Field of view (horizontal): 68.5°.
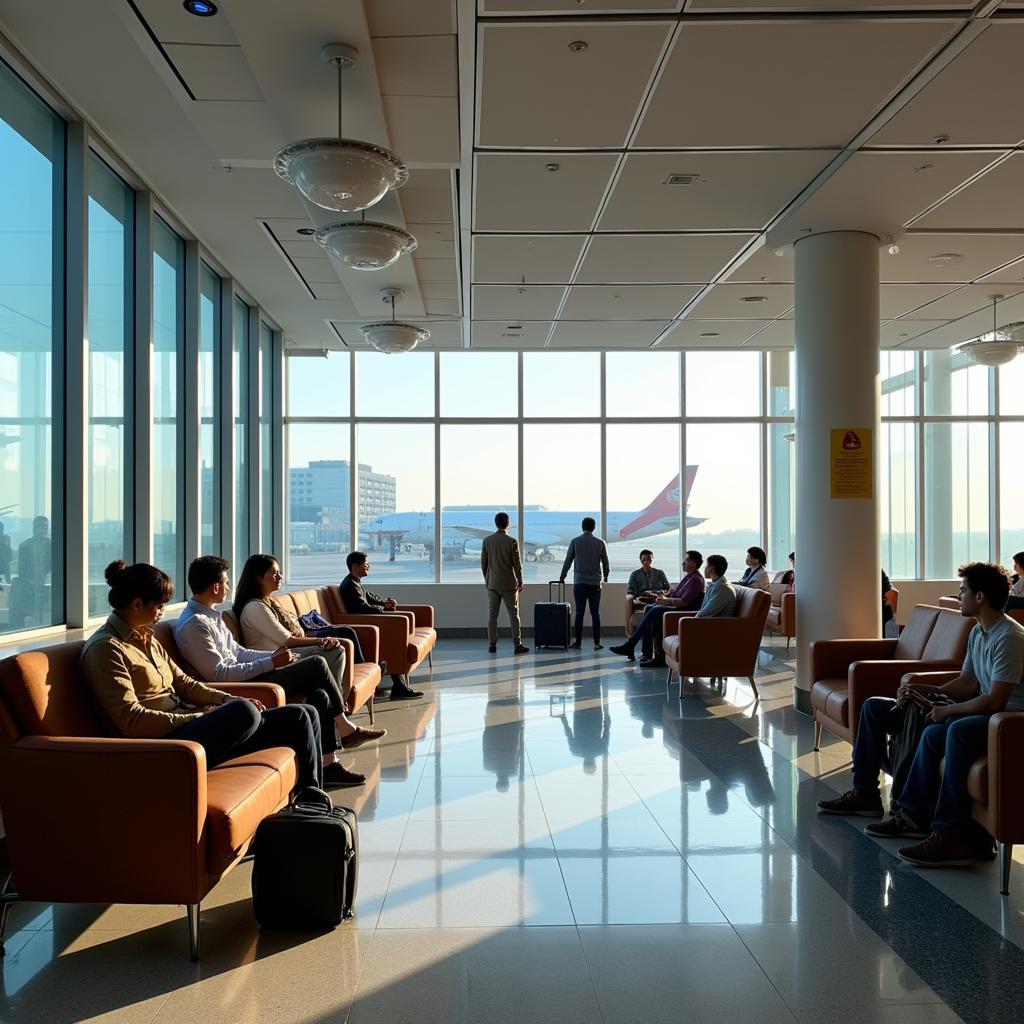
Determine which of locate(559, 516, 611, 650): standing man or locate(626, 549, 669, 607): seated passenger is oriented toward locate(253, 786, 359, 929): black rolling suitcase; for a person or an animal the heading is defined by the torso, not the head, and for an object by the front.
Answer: the seated passenger

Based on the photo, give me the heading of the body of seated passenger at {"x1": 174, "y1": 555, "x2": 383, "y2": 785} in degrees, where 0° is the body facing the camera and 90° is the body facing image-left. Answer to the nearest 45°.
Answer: approximately 270°

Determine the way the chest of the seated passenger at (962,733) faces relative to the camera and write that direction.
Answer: to the viewer's left

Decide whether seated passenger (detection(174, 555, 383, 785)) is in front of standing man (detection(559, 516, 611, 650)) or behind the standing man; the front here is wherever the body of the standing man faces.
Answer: behind

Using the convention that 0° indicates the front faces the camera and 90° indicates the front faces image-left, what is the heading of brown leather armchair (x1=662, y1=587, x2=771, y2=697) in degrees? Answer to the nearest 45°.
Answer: approximately 90°

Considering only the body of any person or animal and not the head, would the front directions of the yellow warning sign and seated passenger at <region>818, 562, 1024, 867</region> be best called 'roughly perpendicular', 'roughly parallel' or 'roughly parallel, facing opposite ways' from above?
roughly perpendicular

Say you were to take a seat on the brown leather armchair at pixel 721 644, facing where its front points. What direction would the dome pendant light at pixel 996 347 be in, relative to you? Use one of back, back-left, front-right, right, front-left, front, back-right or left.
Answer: back-right

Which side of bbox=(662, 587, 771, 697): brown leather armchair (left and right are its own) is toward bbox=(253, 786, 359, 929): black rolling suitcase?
left
